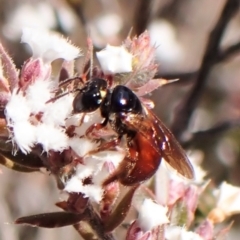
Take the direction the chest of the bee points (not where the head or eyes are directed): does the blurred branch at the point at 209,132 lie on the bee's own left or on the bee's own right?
on the bee's own right

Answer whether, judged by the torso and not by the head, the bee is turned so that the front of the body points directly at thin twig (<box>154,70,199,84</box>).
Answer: no

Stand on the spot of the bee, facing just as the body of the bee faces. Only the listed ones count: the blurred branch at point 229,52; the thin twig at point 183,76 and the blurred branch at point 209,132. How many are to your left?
0

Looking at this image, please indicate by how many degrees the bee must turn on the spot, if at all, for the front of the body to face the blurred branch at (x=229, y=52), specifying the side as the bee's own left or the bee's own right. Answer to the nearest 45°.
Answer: approximately 90° to the bee's own right

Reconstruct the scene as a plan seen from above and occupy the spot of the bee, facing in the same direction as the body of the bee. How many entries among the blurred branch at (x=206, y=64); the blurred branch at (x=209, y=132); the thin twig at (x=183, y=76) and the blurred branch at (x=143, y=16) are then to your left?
0

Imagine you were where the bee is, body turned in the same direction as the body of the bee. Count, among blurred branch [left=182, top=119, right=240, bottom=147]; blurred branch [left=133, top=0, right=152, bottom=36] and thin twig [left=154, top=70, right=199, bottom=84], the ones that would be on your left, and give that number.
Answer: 0

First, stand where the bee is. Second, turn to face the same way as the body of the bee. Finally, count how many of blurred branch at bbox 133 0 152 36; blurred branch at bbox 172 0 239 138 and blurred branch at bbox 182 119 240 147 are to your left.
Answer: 0

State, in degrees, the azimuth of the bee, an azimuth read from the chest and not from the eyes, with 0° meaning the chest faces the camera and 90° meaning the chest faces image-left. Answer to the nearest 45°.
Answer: approximately 90°

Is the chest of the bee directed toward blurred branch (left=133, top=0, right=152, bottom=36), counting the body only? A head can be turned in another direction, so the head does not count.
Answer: no

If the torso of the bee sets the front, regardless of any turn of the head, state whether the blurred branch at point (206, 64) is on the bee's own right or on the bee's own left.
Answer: on the bee's own right

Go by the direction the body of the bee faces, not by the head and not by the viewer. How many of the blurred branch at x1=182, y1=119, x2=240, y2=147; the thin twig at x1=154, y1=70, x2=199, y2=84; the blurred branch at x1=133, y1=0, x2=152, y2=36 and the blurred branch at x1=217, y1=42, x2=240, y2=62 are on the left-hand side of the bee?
0

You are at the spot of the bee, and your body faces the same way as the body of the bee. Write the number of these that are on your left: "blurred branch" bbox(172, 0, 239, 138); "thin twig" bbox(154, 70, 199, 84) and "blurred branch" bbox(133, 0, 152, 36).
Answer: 0
